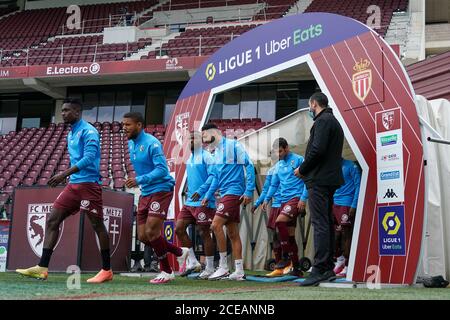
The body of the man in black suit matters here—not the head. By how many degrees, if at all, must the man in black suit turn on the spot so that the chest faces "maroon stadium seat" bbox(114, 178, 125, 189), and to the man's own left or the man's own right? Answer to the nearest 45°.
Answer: approximately 45° to the man's own right

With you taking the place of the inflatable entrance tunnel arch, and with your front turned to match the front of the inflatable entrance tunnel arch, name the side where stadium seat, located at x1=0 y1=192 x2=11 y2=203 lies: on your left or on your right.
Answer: on your right

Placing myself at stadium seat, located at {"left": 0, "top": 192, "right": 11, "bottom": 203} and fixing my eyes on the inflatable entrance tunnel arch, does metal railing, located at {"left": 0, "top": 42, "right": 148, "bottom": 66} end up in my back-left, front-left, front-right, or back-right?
back-left

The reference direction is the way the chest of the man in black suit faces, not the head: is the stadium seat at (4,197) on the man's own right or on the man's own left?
on the man's own right

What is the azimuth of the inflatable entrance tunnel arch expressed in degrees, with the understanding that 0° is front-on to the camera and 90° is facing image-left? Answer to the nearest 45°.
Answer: approximately 45°

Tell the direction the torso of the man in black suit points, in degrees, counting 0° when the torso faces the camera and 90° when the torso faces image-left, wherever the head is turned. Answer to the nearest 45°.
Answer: approximately 90°

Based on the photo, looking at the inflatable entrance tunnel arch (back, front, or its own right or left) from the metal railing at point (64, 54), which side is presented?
right
